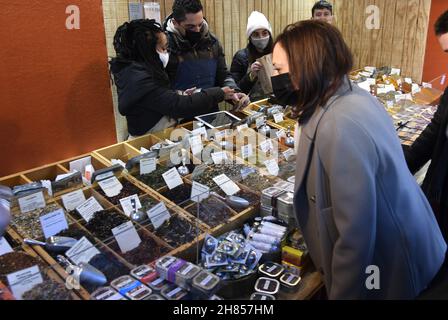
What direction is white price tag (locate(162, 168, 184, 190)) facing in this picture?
toward the camera

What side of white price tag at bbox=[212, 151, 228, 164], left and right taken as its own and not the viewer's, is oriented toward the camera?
front

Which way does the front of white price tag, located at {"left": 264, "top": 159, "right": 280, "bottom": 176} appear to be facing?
toward the camera

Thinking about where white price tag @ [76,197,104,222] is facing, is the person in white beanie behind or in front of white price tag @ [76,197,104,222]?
behind

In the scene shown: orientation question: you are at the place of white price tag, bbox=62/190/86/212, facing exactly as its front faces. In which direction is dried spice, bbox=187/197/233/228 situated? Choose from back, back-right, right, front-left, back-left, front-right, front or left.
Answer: front-left

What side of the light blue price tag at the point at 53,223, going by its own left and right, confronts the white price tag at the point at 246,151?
left

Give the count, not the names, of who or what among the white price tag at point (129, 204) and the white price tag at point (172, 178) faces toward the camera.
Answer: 2
